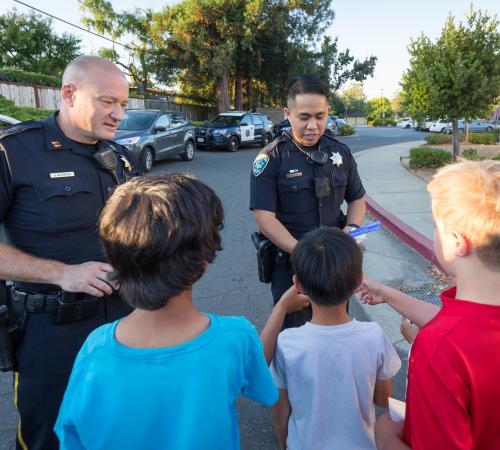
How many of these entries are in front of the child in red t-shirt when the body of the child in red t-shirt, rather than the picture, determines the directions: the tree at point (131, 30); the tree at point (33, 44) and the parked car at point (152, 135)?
3

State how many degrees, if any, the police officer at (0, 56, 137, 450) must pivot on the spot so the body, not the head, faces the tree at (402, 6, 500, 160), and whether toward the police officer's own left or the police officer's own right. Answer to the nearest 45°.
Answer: approximately 90° to the police officer's own left

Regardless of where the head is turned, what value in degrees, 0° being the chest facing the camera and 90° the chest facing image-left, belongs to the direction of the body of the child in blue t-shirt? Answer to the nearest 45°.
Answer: approximately 180°

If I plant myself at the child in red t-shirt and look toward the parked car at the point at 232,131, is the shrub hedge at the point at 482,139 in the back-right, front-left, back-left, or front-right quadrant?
front-right

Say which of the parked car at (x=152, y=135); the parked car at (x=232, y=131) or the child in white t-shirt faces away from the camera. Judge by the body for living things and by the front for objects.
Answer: the child in white t-shirt

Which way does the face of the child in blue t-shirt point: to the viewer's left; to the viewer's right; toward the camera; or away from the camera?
away from the camera

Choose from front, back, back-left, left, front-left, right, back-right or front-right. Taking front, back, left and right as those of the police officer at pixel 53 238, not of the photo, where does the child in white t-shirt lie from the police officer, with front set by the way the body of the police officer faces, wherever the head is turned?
front

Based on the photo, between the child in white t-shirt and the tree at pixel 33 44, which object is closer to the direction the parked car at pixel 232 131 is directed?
the child in white t-shirt

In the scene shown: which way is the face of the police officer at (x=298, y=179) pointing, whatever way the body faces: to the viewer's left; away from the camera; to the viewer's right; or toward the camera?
toward the camera

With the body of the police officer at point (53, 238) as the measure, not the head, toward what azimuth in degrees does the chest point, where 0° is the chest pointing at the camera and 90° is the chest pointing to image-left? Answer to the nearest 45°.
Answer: approximately 315°

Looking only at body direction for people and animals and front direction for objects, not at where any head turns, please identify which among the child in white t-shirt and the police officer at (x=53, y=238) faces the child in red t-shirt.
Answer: the police officer

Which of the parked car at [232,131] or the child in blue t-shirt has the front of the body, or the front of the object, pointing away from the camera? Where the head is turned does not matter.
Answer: the child in blue t-shirt

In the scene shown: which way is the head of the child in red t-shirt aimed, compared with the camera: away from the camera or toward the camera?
away from the camera

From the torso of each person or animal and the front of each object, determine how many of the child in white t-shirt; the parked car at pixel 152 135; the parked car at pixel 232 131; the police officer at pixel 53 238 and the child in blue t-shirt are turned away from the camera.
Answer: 2

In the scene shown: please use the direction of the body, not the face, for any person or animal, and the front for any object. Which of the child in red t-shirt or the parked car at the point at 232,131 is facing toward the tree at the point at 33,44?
the child in red t-shirt

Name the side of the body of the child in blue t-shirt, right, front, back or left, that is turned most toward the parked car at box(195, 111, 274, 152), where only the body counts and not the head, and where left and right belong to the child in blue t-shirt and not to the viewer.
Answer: front

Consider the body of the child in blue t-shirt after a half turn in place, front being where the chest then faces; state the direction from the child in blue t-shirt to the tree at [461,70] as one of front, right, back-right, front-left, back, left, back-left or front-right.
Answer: back-left

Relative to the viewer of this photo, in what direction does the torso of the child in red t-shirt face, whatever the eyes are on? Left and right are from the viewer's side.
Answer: facing away from the viewer and to the left of the viewer

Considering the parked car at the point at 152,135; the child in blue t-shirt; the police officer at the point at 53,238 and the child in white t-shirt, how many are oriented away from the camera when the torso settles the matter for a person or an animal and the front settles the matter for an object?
2

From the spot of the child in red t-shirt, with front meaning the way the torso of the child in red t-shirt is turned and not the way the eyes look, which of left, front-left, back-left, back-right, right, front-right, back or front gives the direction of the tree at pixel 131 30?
front

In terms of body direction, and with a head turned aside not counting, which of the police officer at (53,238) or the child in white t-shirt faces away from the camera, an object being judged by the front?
the child in white t-shirt

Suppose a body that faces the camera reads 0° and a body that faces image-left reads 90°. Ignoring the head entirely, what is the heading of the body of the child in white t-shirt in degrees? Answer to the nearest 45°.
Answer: approximately 180°
